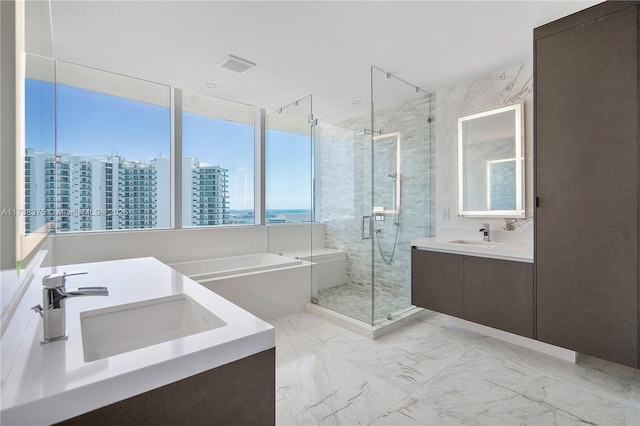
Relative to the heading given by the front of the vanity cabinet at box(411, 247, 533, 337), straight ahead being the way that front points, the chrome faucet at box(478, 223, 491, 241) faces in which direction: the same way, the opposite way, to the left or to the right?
the same way

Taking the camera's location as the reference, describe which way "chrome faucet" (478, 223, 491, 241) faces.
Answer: facing the viewer and to the left of the viewer

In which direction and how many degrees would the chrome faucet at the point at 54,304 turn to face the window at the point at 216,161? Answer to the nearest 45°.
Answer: approximately 45° to its left

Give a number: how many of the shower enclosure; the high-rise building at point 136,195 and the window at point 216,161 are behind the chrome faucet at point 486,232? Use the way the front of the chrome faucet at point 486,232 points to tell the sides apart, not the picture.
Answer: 0

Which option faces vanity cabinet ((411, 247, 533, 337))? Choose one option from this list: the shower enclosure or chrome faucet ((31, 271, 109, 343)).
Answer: the chrome faucet

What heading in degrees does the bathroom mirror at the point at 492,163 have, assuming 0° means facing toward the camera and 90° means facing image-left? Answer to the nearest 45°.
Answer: approximately 45°

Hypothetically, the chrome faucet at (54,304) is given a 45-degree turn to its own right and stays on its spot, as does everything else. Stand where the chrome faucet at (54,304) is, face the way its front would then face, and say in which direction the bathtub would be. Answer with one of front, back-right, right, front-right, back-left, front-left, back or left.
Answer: left

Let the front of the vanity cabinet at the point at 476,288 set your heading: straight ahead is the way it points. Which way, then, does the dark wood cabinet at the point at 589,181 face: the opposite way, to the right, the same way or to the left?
the same way

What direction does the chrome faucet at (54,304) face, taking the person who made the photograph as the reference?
facing to the right of the viewer

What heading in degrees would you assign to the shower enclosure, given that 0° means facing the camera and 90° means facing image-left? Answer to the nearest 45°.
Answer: approximately 45°

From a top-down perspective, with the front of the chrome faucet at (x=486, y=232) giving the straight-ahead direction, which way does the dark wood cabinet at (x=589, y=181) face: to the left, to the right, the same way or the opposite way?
the same way

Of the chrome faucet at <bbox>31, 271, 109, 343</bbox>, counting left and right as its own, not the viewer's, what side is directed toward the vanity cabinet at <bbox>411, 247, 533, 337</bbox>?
front

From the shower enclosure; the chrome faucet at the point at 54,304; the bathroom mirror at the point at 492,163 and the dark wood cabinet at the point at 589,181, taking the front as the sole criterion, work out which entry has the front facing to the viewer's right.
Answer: the chrome faucet

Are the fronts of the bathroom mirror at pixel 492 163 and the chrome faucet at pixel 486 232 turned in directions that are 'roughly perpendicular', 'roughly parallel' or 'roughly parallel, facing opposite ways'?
roughly parallel

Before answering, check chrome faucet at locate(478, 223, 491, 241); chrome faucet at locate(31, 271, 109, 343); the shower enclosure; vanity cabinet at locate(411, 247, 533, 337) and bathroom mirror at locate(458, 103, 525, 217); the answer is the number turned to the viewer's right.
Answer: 1
